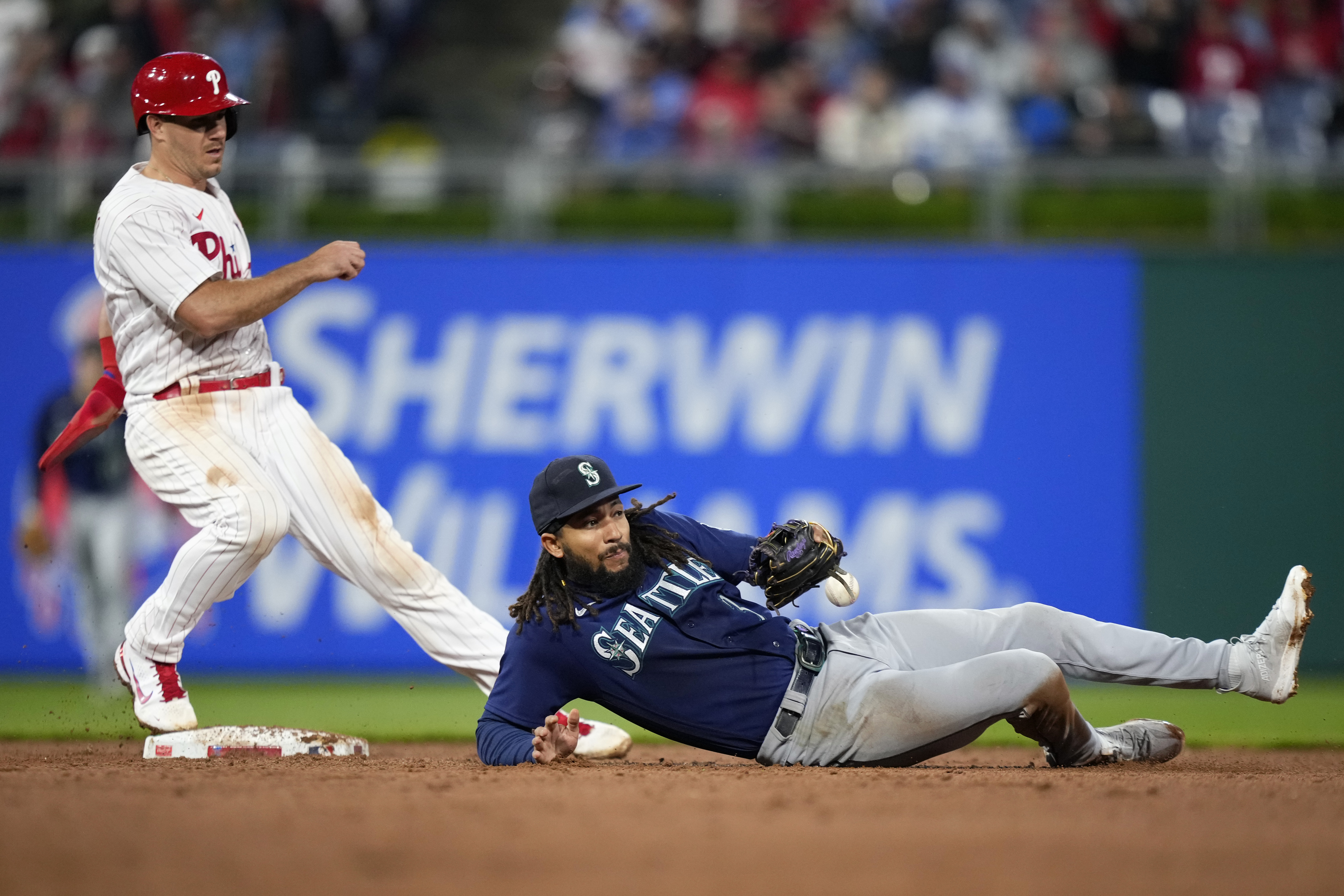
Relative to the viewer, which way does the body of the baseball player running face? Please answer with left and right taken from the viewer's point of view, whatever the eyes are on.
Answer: facing the viewer and to the right of the viewer

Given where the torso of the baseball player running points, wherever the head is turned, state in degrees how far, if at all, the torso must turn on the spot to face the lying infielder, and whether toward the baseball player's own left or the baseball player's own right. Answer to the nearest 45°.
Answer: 0° — they already face them

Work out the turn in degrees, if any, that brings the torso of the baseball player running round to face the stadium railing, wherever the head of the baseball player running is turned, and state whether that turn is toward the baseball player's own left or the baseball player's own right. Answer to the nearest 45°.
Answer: approximately 90° to the baseball player's own left

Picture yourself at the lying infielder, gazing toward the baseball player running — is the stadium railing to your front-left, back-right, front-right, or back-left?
front-right

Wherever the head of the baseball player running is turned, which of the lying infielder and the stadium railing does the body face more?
the lying infielder
